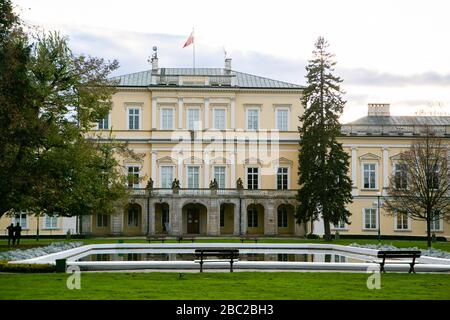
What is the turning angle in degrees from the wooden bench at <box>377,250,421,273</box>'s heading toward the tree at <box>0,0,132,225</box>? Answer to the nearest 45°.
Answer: approximately 45° to its left

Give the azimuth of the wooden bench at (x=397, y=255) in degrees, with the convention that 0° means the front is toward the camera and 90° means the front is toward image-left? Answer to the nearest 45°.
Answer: approximately 180°

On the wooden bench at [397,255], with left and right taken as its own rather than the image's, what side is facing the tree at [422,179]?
front

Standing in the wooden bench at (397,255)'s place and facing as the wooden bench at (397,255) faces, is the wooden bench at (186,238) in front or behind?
in front

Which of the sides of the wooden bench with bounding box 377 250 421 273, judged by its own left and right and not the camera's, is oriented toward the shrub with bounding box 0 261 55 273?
left

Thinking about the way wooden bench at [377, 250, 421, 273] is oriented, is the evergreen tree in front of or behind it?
in front

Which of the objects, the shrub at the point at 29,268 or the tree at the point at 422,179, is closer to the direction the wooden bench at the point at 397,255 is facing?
the tree

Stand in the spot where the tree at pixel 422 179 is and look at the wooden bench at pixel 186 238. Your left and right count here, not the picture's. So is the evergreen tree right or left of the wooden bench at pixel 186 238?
right
